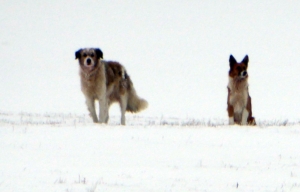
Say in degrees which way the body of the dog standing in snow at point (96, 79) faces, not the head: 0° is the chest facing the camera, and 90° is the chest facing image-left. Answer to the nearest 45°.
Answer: approximately 45°
